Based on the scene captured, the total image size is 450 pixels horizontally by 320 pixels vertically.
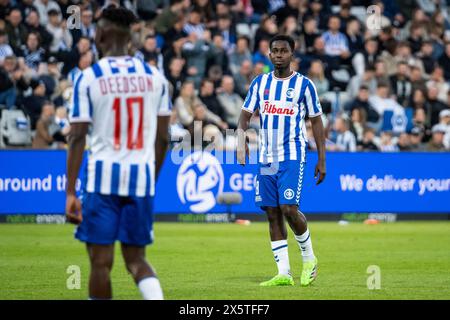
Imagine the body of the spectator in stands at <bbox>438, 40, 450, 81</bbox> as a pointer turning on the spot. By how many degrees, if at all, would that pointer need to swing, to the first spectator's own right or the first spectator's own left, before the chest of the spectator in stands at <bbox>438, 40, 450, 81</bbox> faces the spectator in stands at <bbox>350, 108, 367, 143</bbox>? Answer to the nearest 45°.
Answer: approximately 45° to the first spectator's own right

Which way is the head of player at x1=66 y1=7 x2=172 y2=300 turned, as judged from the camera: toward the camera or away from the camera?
away from the camera

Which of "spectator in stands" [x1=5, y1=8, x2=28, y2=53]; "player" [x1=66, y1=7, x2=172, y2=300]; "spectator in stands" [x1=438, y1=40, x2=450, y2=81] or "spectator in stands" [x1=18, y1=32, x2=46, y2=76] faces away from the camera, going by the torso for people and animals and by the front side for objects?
the player

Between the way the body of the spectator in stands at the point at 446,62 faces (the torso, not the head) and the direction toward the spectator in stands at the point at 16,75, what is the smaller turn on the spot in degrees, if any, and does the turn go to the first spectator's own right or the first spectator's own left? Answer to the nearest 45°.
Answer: approximately 45° to the first spectator's own right

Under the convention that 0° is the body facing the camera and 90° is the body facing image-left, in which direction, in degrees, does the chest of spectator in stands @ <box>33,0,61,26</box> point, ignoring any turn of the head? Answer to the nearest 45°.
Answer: approximately 0°

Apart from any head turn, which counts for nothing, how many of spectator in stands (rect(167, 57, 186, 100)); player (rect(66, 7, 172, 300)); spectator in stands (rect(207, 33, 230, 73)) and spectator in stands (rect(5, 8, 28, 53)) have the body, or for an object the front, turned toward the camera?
3

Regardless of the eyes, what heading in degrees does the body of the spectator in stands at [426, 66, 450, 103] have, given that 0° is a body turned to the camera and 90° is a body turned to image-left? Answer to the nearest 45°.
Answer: approximately 45°
